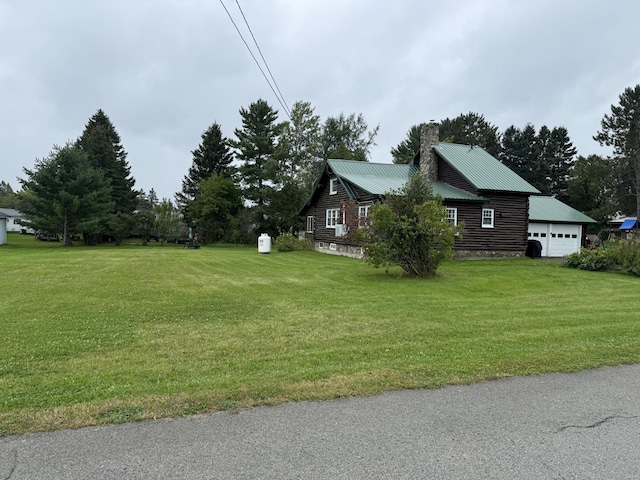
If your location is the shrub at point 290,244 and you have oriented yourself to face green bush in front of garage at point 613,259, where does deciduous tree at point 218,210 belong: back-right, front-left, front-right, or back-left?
back-left

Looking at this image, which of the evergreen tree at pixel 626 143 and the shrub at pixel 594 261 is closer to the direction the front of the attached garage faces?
the shrub

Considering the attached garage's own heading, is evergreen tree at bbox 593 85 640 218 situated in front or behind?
behind

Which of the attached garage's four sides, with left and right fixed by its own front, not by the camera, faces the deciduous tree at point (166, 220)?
right

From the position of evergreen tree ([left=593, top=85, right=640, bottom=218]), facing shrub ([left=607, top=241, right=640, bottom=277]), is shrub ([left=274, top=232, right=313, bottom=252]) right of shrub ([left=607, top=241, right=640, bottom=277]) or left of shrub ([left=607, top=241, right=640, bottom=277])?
right

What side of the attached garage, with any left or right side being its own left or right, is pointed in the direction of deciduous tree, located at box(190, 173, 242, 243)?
right

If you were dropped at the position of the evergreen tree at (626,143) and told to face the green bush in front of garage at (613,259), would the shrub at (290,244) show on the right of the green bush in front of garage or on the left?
right

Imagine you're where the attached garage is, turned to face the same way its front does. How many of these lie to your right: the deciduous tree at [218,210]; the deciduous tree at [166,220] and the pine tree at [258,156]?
3

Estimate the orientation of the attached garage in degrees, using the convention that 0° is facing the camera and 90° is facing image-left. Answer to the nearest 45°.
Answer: approximately 0°
